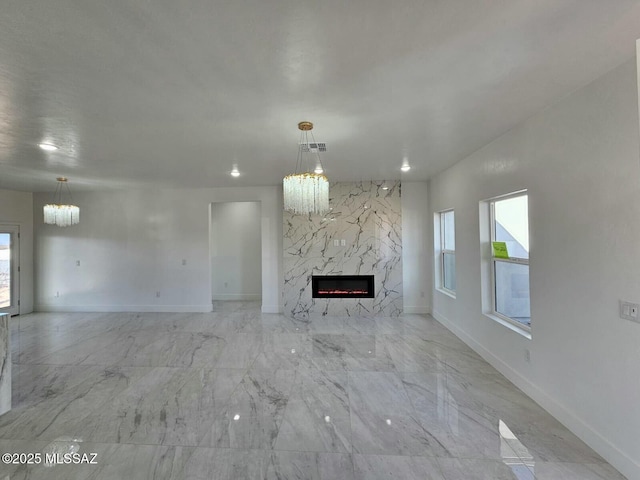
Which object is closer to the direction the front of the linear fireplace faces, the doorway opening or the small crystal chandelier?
the small crystal chandelier

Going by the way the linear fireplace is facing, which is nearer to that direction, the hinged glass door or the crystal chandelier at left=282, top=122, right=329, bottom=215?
the crystal chandelier

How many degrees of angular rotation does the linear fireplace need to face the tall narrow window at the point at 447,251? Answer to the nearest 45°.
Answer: approximately 90° to its left

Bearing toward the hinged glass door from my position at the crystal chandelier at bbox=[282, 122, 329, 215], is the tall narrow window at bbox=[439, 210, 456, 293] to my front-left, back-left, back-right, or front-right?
back-right

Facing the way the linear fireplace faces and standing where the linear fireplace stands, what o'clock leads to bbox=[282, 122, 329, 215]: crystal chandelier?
The crystal chandelier is roughly at 12 o'clock from the linear fireplace.

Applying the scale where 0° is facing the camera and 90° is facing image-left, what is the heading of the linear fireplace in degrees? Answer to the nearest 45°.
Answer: approximately 0°

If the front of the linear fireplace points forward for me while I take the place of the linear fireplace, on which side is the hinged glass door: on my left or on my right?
on my right

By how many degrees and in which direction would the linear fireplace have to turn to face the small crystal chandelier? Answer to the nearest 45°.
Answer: approximately 90° to its right

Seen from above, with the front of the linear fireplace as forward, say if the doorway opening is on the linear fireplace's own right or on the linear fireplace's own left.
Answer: on the linear fireplace's own right
